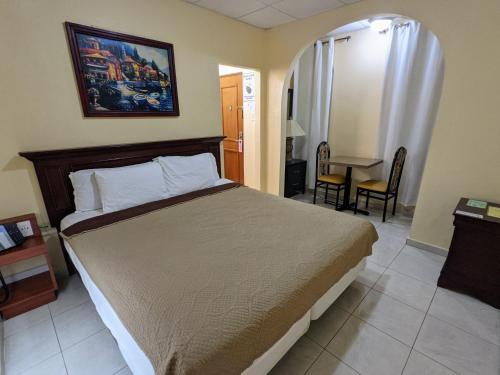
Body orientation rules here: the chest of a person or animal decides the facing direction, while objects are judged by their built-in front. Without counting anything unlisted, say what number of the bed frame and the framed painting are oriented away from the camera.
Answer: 0

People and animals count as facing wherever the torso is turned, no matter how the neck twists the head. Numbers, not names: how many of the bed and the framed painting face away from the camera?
0

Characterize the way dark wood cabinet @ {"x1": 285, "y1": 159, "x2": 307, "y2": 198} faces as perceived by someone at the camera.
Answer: facing the viewer and to the right of the viewer

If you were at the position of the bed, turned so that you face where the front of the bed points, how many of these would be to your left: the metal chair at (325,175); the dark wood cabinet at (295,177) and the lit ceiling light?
3

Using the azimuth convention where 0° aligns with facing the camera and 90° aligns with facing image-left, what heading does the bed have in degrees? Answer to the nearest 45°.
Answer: approximately 315°

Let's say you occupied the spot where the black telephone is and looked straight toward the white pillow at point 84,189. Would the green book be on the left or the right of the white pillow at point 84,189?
right

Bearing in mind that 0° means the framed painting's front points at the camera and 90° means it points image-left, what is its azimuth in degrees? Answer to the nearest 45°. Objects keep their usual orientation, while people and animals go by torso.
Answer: approximately 315°

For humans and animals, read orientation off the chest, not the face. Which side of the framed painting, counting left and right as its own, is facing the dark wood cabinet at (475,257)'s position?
front

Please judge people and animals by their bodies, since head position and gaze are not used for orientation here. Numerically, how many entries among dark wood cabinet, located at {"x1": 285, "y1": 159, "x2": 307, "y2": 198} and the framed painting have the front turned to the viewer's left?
0

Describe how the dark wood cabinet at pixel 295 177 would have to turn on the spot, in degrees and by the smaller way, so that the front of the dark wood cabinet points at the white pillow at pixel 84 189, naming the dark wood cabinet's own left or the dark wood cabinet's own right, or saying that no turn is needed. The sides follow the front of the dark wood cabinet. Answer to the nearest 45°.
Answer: approximately 90° to the dark wood cabinet's own right
